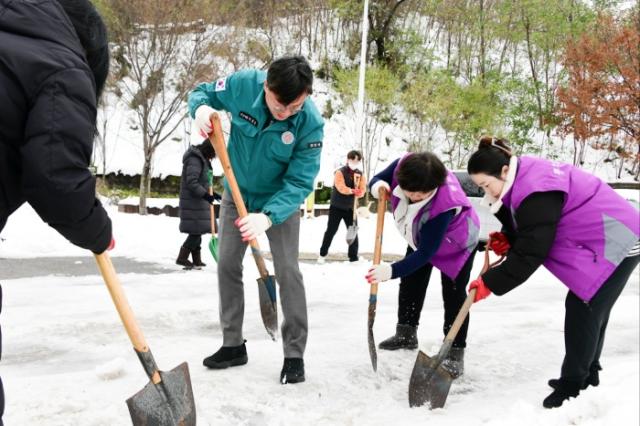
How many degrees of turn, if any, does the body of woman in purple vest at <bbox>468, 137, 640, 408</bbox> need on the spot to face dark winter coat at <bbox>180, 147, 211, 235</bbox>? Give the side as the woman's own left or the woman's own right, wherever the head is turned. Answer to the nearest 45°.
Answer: approximately 45° to the woman's own right

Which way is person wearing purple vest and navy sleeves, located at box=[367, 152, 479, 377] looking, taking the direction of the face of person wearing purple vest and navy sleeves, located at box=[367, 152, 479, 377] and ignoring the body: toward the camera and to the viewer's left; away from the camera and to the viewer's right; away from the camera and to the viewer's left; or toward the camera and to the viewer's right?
toward the camera and to the viewer's left

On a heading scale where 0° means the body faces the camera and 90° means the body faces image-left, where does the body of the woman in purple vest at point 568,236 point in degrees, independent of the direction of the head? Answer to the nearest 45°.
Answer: approximately 90°

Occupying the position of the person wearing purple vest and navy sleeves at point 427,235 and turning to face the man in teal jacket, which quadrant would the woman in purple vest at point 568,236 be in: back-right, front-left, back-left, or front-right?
back-left

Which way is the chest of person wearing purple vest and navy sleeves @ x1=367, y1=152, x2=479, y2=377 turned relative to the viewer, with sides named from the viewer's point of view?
facing the viewer and to the left of the viewer

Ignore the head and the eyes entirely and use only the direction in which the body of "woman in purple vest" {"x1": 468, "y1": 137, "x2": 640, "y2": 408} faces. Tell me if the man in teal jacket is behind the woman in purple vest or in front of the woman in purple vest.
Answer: in front

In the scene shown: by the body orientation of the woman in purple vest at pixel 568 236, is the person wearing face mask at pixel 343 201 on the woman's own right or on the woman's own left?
on the woman's own right

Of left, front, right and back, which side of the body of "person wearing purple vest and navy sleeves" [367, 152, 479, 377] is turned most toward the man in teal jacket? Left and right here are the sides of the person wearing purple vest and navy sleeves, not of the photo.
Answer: front
